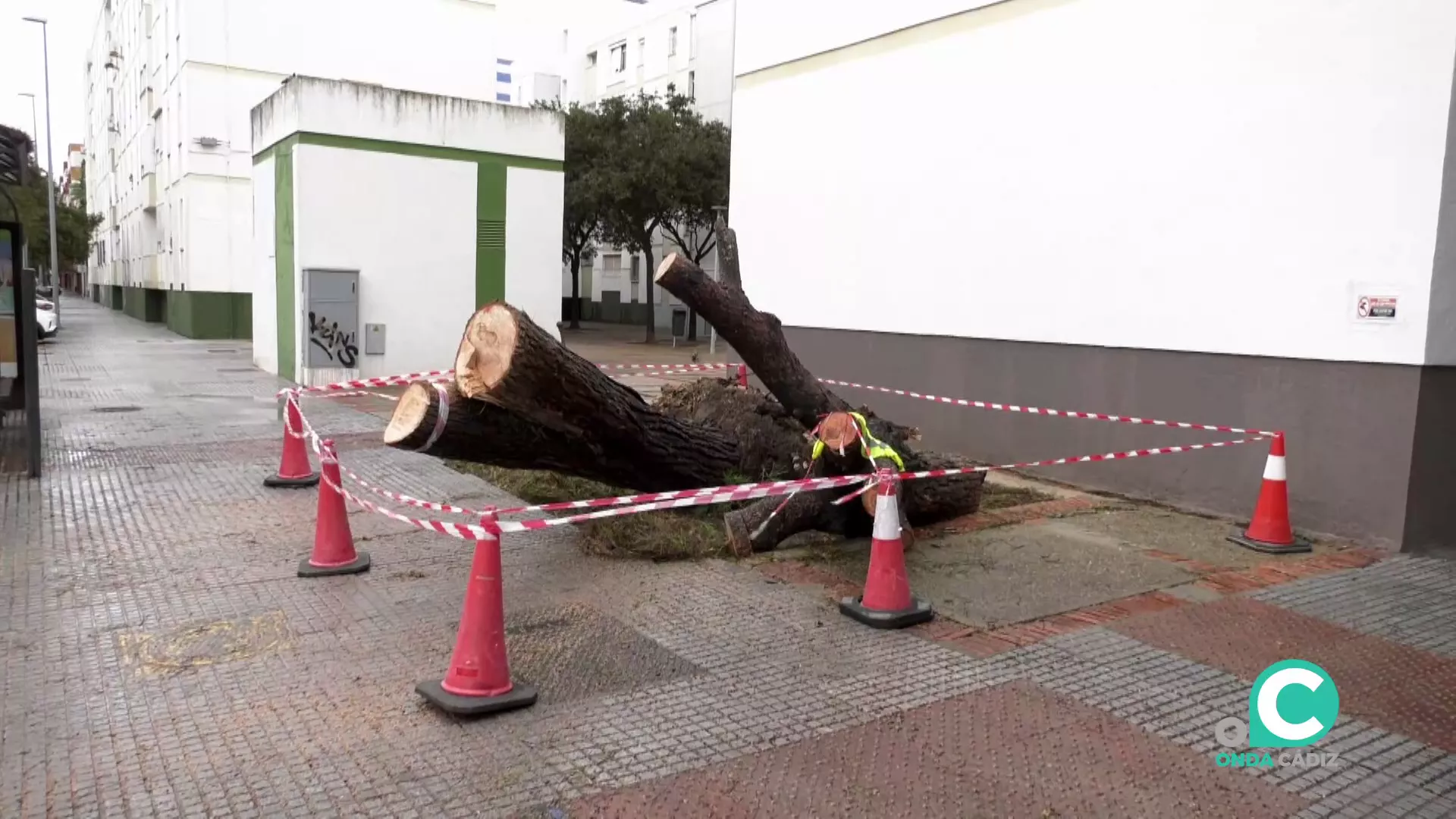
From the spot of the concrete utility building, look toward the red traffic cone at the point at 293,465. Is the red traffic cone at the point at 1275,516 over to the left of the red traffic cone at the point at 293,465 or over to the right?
left
